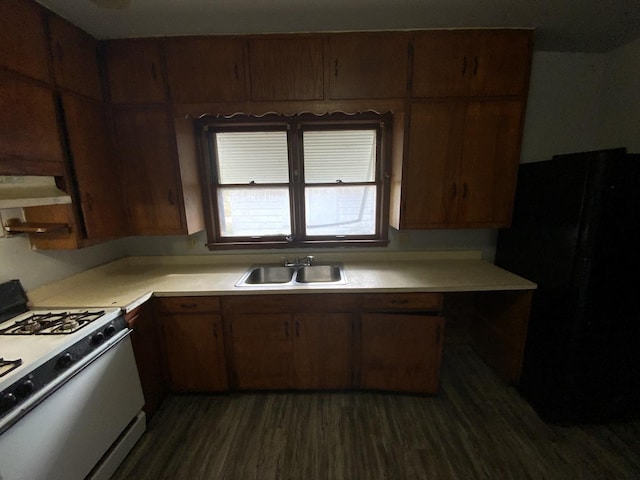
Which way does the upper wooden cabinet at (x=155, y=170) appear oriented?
toward the camera

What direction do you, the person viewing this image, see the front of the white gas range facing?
facing the viewer and to the right of the viewer

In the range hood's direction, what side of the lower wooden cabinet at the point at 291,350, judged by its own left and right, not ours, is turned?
right

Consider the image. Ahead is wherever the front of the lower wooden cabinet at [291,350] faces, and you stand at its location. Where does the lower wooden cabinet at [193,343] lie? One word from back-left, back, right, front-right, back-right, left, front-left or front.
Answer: right

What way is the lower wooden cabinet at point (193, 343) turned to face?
toward the camera

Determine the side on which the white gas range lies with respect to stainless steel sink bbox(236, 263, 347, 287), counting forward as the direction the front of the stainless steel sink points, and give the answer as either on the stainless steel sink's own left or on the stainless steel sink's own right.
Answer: on the stainless steel sink's own right
